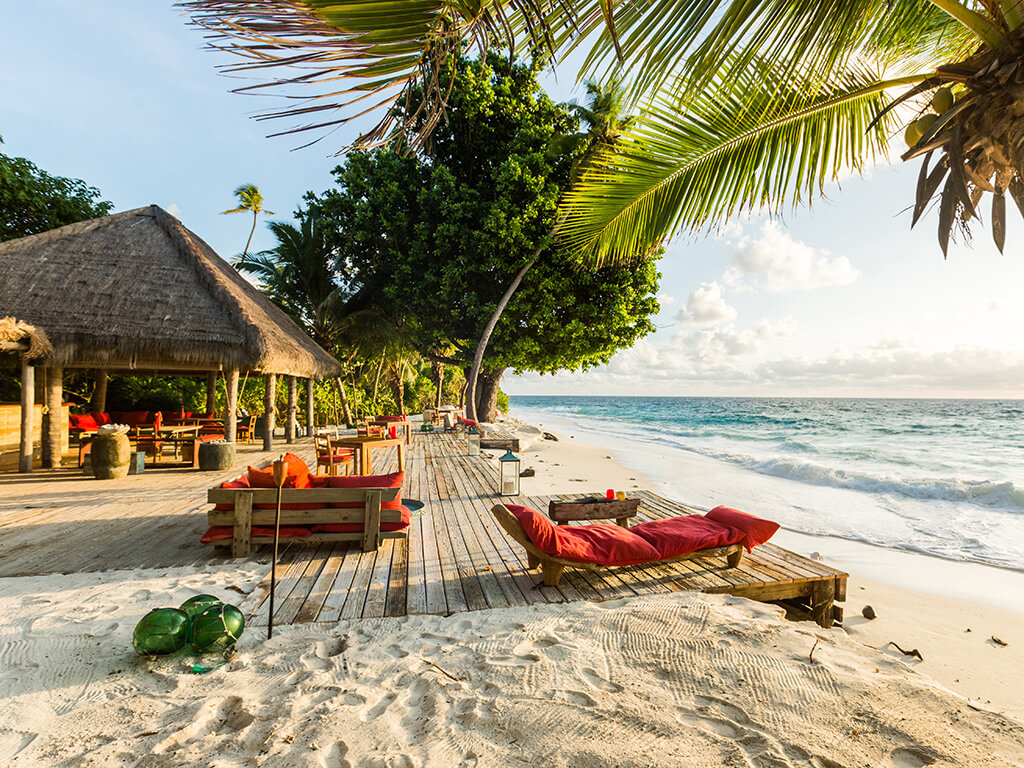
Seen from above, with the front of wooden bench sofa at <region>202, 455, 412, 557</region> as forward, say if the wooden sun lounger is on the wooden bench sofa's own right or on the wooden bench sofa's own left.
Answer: on the wooden bench sofa's own right

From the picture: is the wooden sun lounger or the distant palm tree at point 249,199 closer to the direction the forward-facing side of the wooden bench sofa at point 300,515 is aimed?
the distant palm tree

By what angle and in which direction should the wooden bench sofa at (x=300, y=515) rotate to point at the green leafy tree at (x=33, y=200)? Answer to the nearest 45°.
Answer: approximately 45° to its left

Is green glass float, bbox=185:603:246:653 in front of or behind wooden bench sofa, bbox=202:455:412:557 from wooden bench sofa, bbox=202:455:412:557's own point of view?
behind

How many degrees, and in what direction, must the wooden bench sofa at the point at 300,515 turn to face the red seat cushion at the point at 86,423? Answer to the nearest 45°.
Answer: approximately 45° to its left

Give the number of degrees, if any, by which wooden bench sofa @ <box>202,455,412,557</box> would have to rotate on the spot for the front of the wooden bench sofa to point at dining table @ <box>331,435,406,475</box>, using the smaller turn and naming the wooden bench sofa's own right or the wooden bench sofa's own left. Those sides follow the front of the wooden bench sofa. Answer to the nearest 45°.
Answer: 0° — it already faces it

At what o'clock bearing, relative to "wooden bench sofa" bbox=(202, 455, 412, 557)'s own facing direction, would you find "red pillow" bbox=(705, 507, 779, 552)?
The red pillow is roughly at 4 o'clock from the wooden bench sofa.

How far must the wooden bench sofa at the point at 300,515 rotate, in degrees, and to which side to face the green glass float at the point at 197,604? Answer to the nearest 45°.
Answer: approximately 180°

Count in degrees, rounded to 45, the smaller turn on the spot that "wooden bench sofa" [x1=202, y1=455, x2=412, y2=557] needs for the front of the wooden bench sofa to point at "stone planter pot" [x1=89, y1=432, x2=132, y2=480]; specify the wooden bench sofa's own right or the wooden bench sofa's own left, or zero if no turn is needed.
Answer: approximately 45° to the wooden bench sofa's own left

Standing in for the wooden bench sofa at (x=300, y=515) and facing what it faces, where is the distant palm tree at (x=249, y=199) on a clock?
The distant palm tree is roughly at 12 o'clock from the wooden bench sofa.

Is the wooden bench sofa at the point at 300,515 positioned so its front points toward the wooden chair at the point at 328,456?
yes

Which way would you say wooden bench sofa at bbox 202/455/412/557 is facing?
away from the camera
